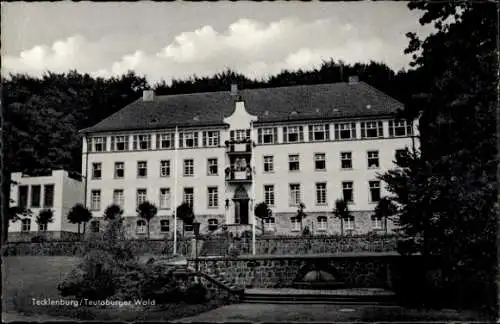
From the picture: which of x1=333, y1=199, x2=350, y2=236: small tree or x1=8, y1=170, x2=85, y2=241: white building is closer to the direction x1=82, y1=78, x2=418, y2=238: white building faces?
the small tree

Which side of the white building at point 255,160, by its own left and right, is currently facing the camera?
front

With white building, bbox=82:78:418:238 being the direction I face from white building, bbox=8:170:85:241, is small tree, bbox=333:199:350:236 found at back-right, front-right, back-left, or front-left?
front-right

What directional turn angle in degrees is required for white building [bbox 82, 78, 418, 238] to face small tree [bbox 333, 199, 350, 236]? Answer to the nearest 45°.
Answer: approximately 45° to its left

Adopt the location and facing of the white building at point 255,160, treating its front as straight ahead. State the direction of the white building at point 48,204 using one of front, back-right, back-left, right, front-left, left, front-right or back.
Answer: right
